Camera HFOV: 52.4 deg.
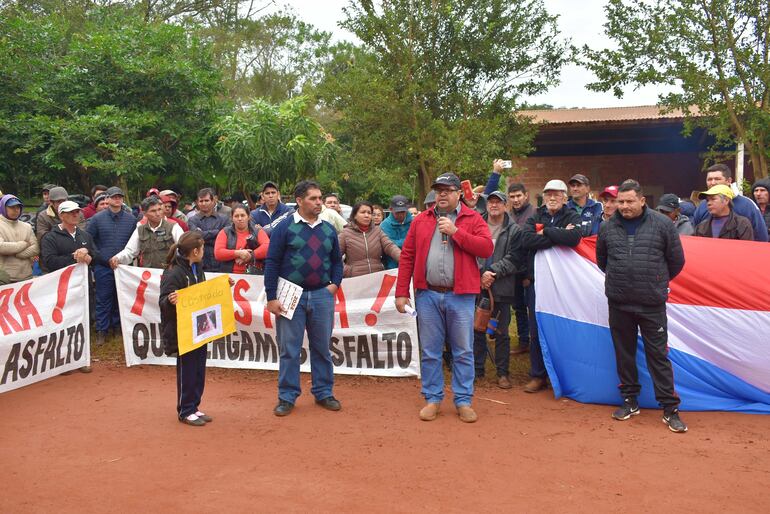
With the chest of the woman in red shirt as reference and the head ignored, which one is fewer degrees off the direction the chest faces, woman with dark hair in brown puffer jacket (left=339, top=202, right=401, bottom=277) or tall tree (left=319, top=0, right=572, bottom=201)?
the woman with dark hair in brown puffer jacket

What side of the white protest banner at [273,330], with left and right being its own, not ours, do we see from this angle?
front

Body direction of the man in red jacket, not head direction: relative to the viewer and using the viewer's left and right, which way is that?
facing the viewer

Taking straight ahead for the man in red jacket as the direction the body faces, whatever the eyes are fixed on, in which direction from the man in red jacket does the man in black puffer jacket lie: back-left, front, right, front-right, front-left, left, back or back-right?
left

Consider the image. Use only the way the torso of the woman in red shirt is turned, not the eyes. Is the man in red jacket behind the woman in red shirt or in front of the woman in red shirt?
in front

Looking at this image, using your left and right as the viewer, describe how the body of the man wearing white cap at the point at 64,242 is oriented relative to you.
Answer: facing the viewer and to the right of the viewer

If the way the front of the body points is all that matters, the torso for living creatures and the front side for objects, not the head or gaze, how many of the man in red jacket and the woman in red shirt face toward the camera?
2

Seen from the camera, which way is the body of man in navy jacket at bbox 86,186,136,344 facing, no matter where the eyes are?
toward the camera

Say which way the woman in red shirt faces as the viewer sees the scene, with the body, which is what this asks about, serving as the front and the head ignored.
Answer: toward the camera

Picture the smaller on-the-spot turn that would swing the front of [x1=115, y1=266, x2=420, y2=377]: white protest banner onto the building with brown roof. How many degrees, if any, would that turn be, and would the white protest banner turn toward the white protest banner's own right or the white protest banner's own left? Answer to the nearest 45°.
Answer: approximately 135° to the white protest banner's own left
